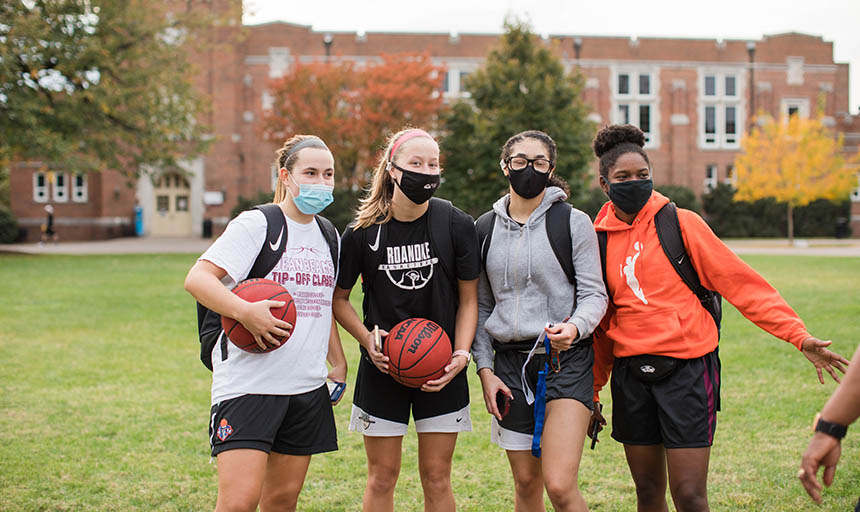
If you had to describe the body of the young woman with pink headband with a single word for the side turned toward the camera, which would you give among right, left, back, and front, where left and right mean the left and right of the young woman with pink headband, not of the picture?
front

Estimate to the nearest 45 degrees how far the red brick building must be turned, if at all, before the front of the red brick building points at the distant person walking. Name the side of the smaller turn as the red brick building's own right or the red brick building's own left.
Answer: approximately 90° to the red brick building's own right

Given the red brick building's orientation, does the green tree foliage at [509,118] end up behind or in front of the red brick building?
in front

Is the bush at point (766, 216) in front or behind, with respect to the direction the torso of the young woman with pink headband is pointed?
behind

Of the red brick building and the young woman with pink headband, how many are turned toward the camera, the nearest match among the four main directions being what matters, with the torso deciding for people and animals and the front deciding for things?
2

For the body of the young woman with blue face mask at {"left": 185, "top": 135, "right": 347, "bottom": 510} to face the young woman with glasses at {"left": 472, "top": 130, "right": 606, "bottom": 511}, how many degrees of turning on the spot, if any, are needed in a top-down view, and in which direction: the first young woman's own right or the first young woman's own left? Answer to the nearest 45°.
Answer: approximately 45° to the first young woman's own left

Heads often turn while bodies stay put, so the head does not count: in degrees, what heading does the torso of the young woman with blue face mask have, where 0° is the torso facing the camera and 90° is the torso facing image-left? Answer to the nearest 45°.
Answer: approximately 315°

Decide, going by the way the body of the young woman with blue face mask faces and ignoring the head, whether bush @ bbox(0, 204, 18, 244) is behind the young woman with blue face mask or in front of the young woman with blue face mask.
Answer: behind

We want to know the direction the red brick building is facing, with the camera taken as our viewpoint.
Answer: facing the viewer
